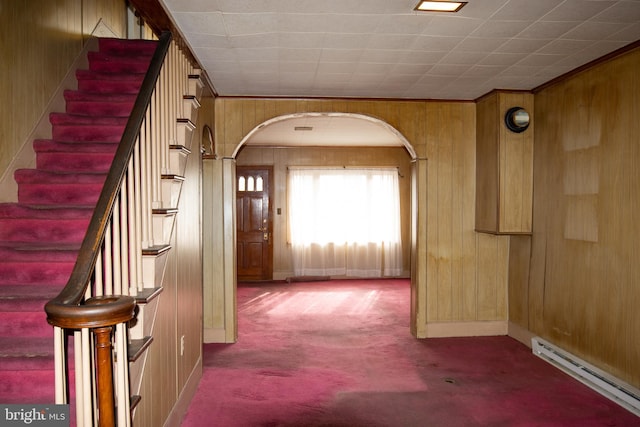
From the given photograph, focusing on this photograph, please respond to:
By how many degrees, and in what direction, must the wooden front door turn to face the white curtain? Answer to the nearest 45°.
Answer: approximately 90° to its left

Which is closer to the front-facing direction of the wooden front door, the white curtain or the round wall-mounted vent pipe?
the round wall-mounted vent pipe

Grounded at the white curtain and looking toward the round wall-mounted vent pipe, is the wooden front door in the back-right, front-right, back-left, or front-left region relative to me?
back-right

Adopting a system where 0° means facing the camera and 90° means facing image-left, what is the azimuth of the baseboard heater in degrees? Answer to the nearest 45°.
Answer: approximately 45°

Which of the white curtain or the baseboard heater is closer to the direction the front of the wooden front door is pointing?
the baseboard heater

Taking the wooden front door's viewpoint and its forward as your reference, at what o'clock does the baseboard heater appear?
The baseboard heater is roughly at 11 o'clock from the wooden front door.

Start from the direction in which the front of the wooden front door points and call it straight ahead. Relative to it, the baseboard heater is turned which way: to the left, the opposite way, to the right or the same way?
to the right

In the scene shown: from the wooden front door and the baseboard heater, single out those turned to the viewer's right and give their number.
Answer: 0

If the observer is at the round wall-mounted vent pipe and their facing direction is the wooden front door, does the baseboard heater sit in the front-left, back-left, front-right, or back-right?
back-left

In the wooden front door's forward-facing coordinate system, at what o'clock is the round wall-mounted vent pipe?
The round wall-mounted vent pipe is roughly at 11 o'clock from the wooden front door.

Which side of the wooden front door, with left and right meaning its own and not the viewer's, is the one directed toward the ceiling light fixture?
front

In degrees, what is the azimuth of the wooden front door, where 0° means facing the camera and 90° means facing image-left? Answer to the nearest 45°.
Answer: approximately 0°

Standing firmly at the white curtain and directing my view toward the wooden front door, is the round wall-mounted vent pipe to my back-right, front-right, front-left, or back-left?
back-left

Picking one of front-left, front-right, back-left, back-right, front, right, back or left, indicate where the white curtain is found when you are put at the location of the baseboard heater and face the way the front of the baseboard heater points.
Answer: right
